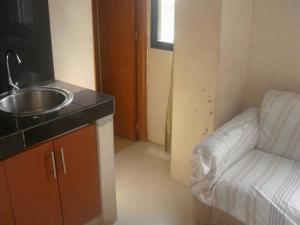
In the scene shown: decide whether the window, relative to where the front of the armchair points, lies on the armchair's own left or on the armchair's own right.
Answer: on the armchair's own right

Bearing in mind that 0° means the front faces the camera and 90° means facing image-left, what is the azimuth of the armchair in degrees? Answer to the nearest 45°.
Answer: approximately 45°

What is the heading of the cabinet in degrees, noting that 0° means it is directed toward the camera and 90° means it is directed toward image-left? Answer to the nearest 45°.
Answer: approximately 315°

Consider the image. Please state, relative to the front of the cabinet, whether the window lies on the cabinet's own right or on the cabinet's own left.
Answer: on the cabinet's own left

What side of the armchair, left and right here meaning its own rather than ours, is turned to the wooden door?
right

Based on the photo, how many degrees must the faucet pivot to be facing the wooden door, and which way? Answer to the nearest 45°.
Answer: approximately 90° to its left

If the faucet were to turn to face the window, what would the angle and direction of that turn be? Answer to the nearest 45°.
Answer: approximately 90° to its left

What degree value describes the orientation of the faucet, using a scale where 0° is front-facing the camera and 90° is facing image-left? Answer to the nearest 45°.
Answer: approximately 315°
